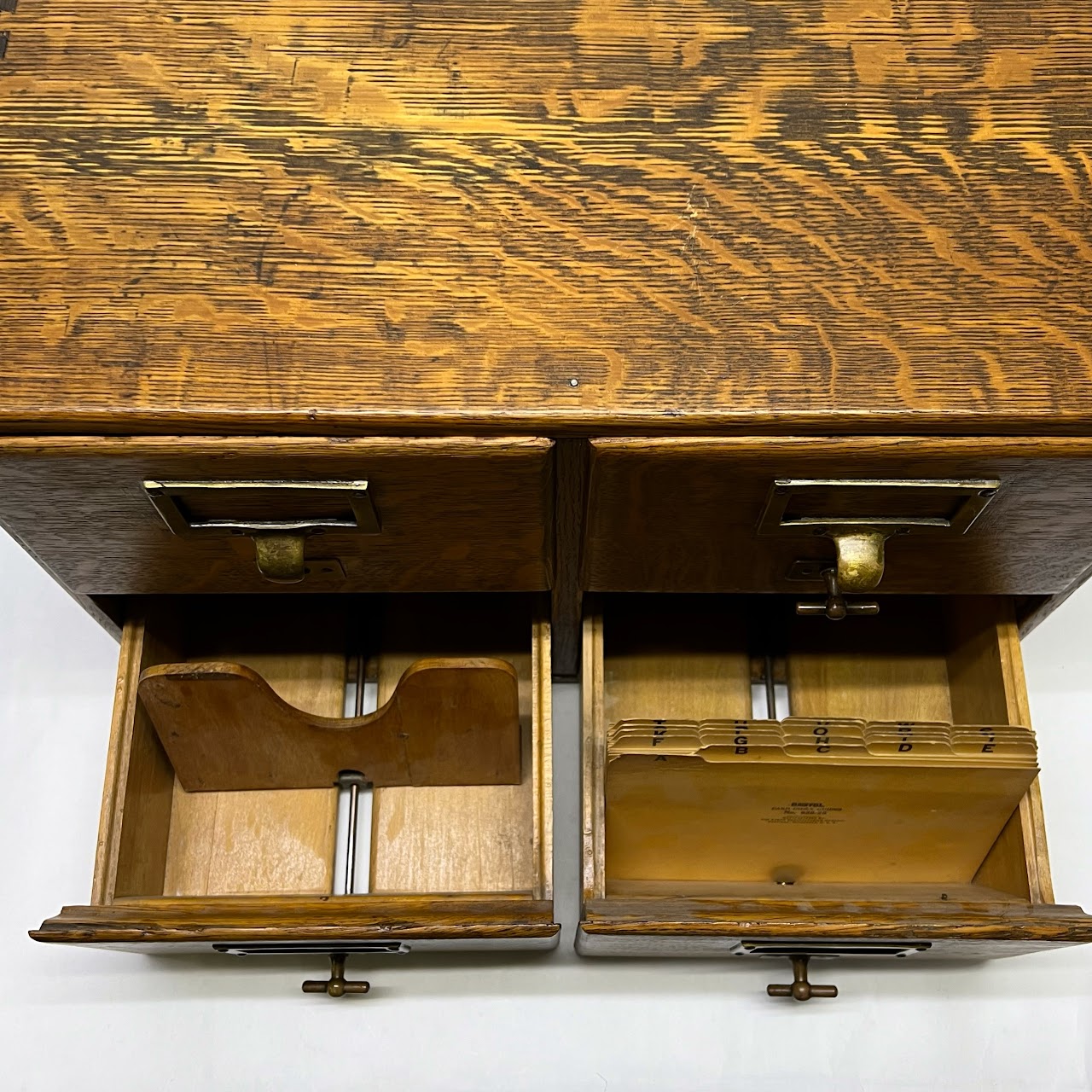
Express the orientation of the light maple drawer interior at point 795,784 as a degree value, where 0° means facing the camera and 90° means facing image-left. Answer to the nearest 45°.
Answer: approximately 0°

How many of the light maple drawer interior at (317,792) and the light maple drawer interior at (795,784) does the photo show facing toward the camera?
2

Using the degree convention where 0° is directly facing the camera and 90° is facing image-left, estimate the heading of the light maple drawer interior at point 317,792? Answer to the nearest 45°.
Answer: approximately 0°
